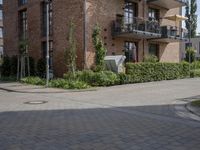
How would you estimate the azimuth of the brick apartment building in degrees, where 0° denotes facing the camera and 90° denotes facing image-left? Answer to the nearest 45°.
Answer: approximately 315°

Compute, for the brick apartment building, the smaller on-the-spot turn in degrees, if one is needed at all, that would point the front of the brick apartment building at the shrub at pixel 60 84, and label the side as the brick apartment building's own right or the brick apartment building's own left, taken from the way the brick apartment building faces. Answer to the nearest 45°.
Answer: approximately 45° to the brick apartment building's own right

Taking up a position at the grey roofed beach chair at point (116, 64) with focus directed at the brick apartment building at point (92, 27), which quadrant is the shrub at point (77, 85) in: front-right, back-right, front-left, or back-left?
back-left

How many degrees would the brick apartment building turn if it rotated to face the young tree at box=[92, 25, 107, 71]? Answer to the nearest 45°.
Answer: approximately 45° to its right

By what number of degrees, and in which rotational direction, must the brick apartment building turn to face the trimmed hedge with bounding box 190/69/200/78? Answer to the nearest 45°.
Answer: approximately 45° to its left
